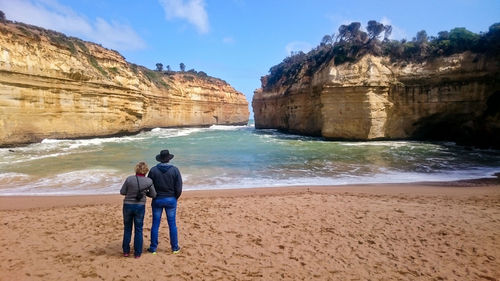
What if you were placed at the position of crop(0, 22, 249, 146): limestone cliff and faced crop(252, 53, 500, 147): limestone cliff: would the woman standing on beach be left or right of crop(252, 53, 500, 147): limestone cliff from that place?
right

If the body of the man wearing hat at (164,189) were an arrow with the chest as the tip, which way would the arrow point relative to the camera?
away from the camera

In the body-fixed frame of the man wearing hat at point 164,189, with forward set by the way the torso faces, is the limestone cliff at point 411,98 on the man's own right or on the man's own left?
on the man's own right

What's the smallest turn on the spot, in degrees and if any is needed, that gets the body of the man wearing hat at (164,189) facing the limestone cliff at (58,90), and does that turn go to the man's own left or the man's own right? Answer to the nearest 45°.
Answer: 0° — they already face it
